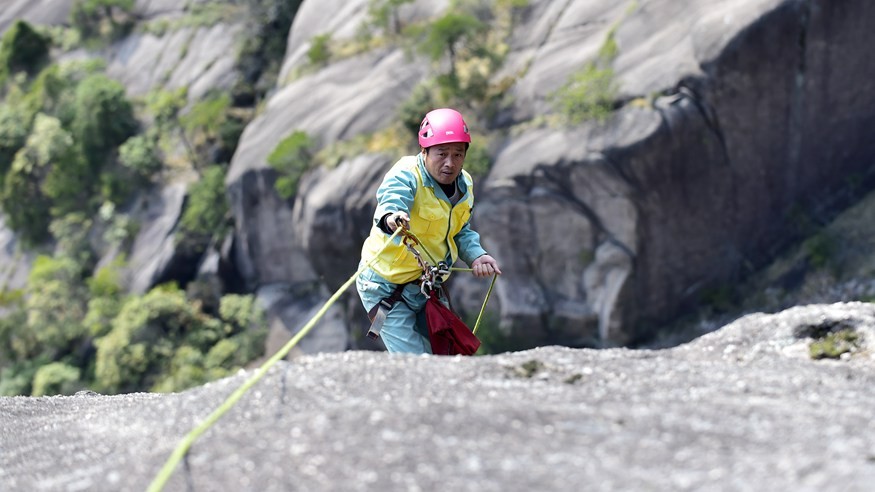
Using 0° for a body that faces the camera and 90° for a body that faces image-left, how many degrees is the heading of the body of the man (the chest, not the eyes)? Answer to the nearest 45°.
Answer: approximately 315°

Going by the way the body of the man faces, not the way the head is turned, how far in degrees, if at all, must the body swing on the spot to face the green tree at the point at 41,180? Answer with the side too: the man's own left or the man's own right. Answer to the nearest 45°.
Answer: approximately 180°

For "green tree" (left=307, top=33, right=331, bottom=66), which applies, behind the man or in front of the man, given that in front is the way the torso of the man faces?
behind

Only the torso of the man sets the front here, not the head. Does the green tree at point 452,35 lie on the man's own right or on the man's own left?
on the man's own left

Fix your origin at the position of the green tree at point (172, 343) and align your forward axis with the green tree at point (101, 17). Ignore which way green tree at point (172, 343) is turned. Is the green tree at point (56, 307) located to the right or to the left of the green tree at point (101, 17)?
left

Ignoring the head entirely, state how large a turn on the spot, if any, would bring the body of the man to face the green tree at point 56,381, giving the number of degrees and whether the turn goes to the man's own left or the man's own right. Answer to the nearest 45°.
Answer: approximately 180°

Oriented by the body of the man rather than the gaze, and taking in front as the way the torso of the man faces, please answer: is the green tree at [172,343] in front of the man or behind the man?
behind

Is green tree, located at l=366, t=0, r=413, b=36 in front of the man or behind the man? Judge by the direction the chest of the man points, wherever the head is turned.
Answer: behind

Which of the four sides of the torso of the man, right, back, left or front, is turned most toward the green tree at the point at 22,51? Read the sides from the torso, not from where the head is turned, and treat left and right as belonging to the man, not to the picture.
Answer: back

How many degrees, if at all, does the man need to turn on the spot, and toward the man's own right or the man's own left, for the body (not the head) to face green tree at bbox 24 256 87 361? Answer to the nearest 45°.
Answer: approximately 180°
